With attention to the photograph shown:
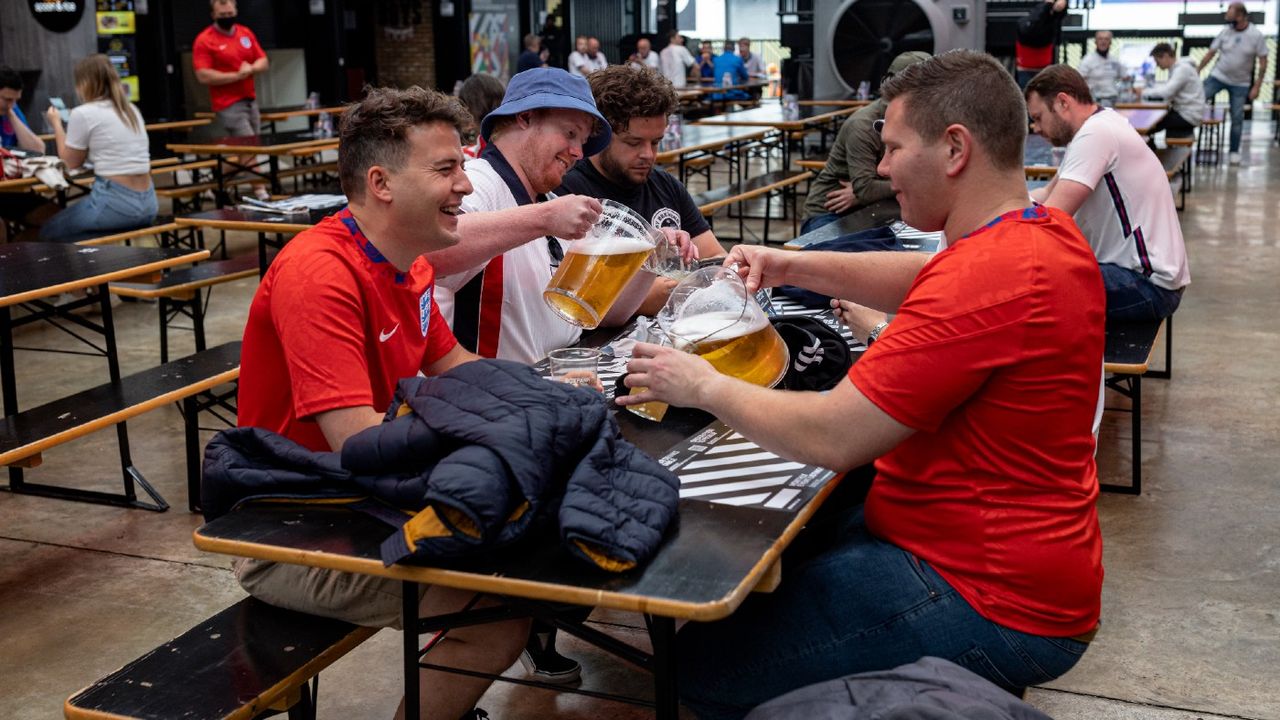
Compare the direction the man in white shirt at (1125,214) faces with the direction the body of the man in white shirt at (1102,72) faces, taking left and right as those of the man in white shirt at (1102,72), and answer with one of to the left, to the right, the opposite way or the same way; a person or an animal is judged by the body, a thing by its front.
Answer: to the right

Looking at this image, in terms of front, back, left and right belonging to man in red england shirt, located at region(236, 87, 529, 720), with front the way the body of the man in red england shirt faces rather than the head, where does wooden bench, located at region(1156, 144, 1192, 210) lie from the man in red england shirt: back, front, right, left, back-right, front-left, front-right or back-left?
front-left

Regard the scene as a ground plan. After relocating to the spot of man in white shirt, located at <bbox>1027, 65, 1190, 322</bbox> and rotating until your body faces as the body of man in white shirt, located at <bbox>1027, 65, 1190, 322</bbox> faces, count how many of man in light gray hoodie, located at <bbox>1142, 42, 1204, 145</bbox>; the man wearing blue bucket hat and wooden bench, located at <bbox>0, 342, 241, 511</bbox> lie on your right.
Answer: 1

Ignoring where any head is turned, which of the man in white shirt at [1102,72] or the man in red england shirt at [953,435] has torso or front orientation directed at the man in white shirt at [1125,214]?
the man in white shirt at [1102,72]

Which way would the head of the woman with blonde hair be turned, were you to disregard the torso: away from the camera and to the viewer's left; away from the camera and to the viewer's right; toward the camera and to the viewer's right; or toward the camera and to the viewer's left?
away from the camera and to the viewer's left

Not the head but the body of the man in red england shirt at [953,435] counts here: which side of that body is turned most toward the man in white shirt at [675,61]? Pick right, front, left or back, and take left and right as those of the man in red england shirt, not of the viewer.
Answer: right

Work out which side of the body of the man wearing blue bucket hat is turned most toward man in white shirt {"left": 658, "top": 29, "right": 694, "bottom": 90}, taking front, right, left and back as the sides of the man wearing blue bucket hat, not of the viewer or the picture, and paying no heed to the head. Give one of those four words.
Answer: left

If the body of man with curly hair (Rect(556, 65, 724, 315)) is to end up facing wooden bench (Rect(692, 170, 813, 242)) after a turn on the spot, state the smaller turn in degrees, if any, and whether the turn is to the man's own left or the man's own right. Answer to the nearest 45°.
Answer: approximately 135° to the man's own left

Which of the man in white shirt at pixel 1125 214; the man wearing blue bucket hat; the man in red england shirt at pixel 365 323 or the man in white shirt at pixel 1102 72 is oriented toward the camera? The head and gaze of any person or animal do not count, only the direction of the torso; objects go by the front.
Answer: the man in white shirt at pixel 1102 72

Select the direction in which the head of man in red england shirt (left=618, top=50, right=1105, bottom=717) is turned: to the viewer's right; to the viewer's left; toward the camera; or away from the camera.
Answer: to the viewer's left

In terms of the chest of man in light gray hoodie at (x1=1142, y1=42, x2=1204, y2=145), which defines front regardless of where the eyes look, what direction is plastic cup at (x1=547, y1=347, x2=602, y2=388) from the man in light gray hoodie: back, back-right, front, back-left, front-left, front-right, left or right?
left

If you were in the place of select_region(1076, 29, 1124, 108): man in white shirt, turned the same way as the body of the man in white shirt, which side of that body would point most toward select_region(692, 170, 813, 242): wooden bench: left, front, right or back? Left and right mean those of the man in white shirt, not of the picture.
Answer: front

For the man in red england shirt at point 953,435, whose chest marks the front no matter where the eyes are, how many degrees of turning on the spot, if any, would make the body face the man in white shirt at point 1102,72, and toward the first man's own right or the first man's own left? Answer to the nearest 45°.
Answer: approximately 90° to the first man's own right
